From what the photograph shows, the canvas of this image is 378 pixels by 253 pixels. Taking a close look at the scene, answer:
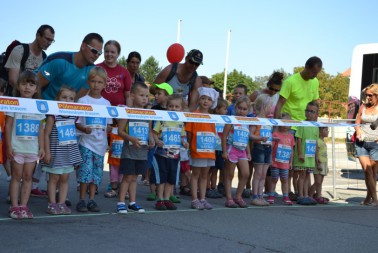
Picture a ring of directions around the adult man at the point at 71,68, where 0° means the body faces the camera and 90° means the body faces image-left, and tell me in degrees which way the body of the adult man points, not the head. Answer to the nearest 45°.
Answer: approximately 315°

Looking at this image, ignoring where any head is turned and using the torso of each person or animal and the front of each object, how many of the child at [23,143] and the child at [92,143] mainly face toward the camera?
2

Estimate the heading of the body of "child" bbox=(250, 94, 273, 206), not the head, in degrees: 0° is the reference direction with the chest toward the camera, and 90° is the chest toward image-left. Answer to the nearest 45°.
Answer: approximately 315°

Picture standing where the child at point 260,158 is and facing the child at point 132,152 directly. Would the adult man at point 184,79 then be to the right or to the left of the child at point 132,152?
right

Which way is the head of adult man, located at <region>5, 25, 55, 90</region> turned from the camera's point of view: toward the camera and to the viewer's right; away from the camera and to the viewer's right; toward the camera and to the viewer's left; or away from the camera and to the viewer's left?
toward the camera and to the viewer's right
